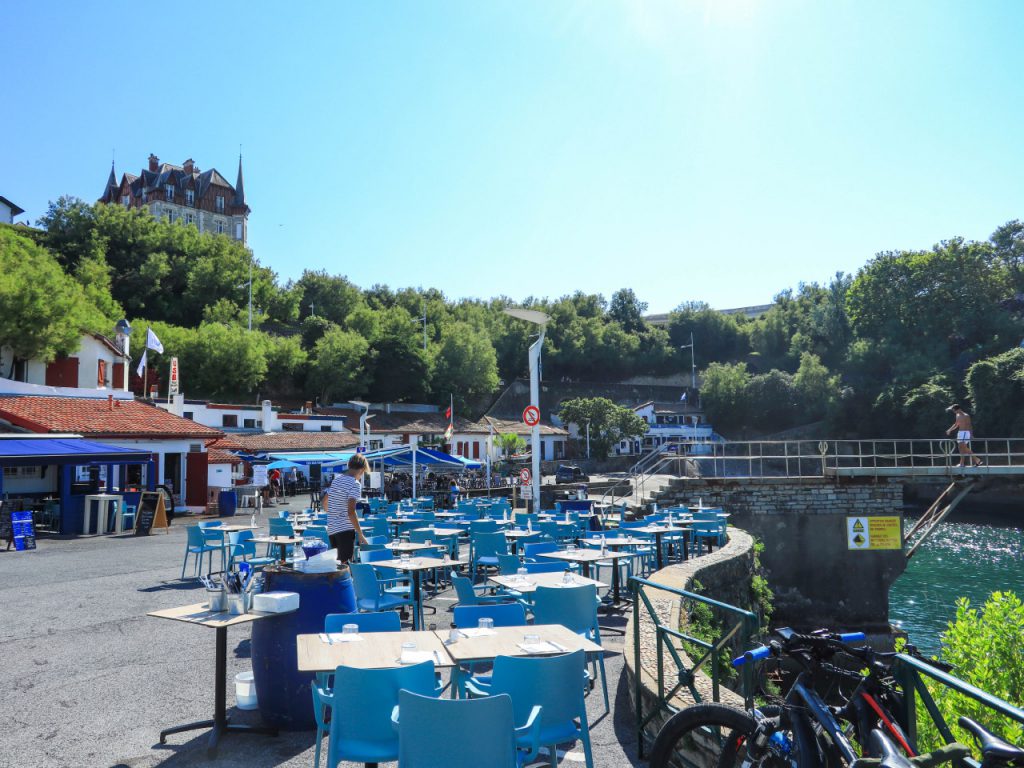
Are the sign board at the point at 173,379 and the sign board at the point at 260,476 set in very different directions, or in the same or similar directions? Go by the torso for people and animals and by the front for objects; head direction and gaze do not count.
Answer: same or similar directions

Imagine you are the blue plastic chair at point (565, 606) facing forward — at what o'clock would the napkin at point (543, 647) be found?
The napkin is roughly at 6 o'clock from the blue plastic chair.

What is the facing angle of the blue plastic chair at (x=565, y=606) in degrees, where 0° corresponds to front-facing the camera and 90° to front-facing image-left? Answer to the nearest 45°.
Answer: approximately 180°

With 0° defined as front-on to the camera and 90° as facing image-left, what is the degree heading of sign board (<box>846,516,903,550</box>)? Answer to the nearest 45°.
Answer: approximately 0°

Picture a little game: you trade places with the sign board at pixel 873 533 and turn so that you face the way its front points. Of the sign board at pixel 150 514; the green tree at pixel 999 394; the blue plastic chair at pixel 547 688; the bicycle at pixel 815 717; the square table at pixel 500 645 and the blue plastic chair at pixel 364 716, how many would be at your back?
1

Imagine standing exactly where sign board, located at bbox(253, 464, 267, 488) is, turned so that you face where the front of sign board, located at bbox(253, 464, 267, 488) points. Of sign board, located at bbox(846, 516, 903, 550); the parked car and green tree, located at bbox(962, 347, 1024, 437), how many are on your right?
0

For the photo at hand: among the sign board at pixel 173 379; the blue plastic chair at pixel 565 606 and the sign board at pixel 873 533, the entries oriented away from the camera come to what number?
1

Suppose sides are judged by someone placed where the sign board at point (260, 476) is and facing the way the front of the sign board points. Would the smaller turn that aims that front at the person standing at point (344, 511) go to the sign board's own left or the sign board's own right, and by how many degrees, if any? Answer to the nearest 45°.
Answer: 0° — it already faces them

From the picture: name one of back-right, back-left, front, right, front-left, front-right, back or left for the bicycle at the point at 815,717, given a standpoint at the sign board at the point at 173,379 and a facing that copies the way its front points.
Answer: front

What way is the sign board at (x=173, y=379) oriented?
toward the camera

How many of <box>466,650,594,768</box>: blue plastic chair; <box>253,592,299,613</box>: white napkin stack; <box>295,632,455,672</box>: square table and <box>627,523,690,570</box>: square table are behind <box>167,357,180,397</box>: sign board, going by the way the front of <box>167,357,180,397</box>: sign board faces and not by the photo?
0

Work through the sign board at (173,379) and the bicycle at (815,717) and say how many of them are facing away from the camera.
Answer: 0

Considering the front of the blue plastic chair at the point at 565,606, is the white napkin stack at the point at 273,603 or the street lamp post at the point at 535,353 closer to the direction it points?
the street lamp post
